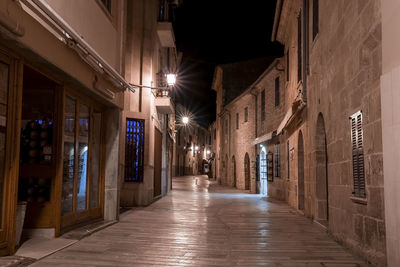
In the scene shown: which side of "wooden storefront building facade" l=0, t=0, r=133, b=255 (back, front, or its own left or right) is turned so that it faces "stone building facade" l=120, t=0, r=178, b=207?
left

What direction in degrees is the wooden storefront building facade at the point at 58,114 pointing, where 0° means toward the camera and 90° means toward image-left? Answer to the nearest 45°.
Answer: approximately 315°

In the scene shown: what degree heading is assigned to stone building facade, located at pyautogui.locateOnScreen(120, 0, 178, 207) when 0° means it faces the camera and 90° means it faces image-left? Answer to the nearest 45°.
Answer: approximately 315°

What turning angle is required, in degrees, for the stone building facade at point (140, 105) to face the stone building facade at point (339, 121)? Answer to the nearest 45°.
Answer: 0° — it already faces it

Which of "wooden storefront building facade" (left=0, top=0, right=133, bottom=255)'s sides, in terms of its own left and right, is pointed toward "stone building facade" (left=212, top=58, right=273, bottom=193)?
left

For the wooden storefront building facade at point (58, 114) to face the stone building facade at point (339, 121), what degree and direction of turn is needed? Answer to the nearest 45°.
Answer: approximately 45° to its left

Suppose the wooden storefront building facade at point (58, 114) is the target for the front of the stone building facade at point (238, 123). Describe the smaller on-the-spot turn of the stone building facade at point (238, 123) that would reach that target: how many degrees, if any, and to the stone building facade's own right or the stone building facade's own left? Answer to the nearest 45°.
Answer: approximately 45° to the stone building facade's own left

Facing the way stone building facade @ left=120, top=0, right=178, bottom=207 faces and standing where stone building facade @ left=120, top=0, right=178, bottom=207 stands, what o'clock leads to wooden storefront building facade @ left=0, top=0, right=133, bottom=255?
wooden storefront building facade @ left=0, top=0, right=133, bottom=255 is roughly at 2 o'clock from stone building facade @ left=120, top=0, right=178, bottom=207.

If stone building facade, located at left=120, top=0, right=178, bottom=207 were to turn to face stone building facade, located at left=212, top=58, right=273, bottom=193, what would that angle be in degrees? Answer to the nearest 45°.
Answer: approximately 90° to its left
